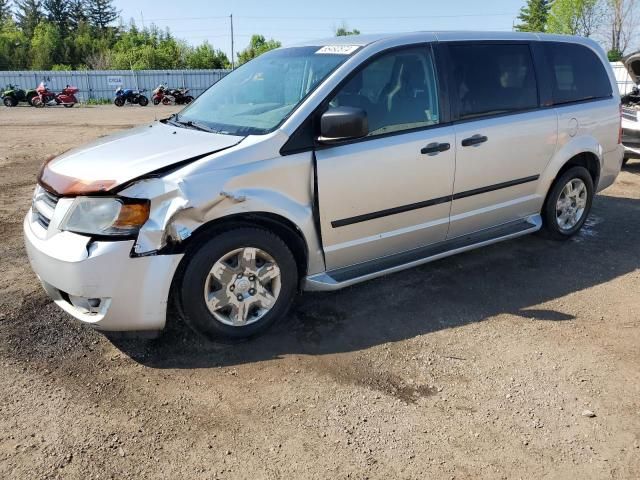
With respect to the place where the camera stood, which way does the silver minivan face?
facing the viewer and to the left of the viewer

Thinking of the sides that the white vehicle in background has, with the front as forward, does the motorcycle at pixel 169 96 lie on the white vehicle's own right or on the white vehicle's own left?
on the white vehicle's own right

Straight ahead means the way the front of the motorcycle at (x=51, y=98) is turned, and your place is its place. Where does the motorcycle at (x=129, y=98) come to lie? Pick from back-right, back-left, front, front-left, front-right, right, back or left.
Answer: back

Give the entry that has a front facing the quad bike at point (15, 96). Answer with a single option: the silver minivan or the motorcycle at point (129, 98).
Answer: the motorcycle at point (129, 98)

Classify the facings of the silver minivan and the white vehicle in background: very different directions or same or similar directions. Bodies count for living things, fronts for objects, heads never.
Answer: same or similar directions

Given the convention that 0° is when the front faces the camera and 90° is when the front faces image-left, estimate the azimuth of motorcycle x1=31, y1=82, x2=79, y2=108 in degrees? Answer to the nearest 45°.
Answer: approximately 90°

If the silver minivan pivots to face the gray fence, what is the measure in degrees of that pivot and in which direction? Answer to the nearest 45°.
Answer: approximately 135° to its right

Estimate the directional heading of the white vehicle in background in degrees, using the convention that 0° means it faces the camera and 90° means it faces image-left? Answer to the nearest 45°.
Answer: approximately 45°

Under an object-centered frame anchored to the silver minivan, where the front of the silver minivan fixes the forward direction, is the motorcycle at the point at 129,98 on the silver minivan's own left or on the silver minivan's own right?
on the silver minivan's own right

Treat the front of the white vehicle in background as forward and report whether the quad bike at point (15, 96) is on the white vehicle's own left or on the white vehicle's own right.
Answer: on the white vehicle's own right

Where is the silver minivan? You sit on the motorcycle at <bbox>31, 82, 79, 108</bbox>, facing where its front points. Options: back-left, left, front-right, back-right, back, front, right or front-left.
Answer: left

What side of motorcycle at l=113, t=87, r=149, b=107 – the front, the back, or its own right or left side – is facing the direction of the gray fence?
right
